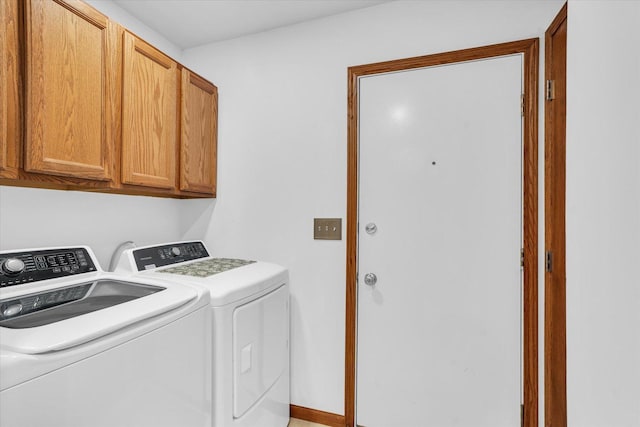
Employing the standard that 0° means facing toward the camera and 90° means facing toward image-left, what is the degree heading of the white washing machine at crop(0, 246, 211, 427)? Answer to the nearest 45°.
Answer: approximately 315°

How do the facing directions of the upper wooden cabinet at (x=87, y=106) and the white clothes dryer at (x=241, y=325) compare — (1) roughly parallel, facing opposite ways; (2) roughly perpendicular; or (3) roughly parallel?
roughly parallel

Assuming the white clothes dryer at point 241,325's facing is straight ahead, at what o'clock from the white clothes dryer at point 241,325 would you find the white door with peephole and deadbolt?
The white door with peephole and deadbolt is roughly at 11 o'clock from the white clothes dryer.

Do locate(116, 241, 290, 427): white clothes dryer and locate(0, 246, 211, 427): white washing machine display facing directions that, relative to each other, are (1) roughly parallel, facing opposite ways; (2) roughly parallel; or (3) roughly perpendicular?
roughly parallel

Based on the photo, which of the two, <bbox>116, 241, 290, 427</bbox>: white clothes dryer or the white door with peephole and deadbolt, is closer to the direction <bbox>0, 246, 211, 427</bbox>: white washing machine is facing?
the white door with peephole and deadbolt

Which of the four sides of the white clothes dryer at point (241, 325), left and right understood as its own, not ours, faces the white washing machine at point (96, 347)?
right

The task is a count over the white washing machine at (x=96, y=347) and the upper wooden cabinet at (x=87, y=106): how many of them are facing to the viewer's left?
0

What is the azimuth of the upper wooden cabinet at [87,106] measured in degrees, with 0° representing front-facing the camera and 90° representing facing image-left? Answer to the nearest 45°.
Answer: approximately 315°

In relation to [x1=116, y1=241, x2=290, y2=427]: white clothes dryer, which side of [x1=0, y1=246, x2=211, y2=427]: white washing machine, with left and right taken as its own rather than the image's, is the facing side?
left

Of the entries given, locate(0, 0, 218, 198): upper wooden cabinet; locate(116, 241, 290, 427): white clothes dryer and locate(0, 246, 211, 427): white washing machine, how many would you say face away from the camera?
0

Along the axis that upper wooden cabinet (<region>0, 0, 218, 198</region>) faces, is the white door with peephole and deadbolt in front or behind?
in front
